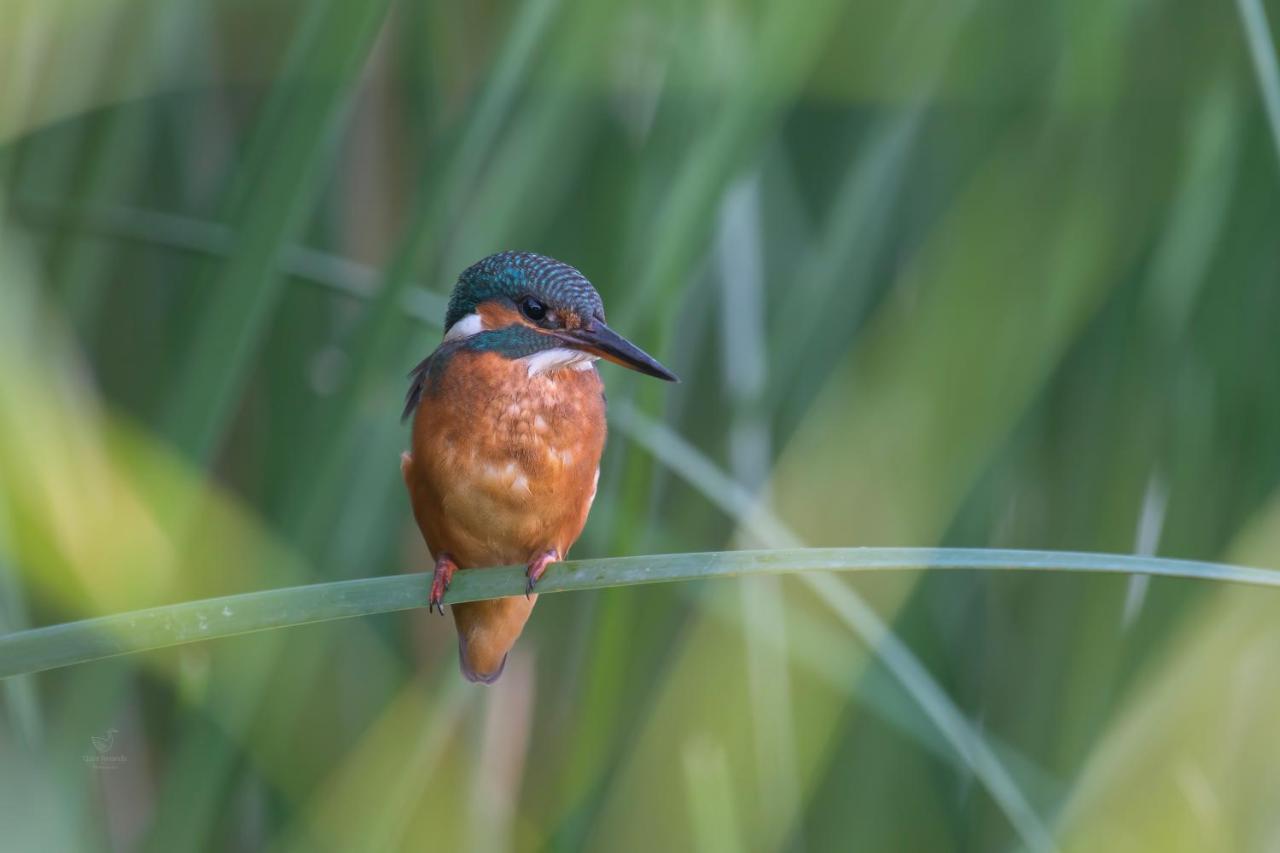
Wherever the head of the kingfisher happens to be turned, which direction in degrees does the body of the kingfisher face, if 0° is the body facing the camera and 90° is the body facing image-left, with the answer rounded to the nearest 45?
approximately 315°
